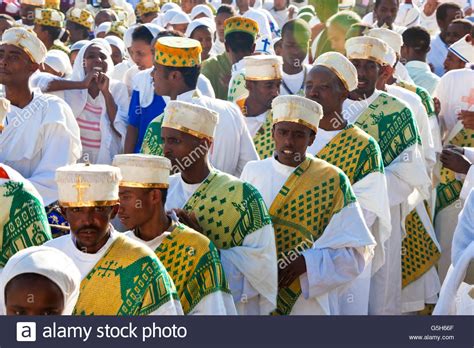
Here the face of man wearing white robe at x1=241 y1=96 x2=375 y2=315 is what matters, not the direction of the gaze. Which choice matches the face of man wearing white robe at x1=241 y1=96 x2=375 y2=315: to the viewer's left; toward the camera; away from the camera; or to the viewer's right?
toward the camera

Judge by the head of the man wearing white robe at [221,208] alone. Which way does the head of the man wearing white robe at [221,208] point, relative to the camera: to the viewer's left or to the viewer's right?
to the viewer's left

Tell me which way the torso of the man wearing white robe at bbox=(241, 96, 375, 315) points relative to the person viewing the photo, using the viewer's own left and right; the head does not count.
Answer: facing the viewer and to the left of the viewer

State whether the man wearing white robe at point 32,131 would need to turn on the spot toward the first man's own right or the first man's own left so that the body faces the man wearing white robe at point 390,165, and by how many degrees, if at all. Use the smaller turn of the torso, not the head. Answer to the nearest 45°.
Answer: approximately 135° to the first man's own left

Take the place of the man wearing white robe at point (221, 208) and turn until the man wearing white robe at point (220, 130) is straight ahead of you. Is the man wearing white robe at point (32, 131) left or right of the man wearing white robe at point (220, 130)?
left

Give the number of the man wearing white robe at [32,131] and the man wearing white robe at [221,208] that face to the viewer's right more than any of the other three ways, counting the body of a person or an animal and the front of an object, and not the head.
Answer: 0

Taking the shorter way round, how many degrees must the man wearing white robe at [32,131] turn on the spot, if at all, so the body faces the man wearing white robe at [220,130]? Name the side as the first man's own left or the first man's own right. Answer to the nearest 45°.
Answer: approximately 135° to the first man's own left

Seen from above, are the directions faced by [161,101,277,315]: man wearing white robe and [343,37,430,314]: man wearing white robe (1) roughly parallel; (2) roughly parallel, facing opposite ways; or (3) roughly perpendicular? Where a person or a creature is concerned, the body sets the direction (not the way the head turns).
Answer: roughly parallel

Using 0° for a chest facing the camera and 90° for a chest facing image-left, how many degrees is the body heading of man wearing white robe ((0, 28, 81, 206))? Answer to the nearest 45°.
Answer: approximately 45°

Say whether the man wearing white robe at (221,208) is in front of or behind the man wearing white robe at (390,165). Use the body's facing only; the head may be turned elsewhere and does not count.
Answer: in front

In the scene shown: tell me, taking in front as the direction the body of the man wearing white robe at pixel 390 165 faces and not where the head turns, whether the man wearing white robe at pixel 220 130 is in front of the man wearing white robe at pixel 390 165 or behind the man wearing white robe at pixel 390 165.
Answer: in front

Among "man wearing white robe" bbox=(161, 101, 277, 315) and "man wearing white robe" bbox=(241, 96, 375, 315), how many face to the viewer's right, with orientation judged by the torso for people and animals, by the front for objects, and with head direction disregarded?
0
